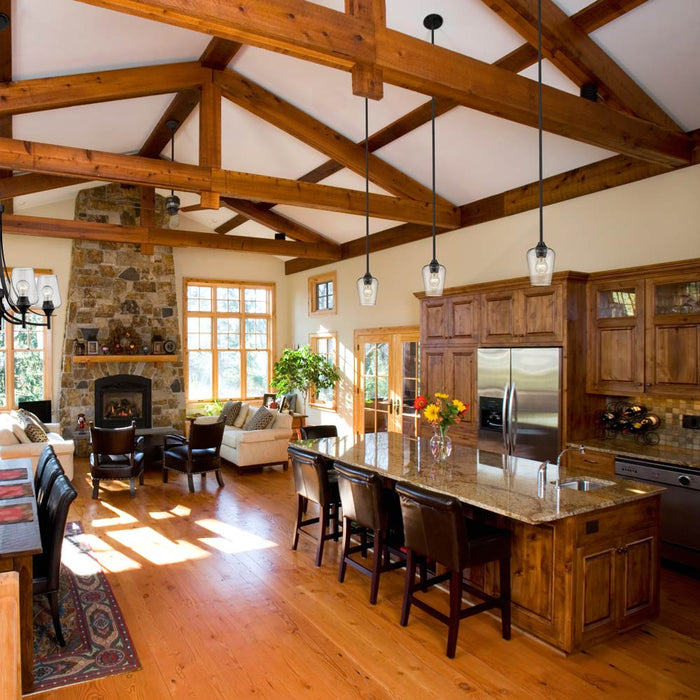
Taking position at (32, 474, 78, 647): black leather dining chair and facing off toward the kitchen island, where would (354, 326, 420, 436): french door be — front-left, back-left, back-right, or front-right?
front-left

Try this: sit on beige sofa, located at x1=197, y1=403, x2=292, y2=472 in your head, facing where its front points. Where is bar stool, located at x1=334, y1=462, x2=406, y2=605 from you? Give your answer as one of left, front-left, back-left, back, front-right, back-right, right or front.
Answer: left

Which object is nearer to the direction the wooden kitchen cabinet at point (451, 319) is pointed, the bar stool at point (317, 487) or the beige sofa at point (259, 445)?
the bar stool

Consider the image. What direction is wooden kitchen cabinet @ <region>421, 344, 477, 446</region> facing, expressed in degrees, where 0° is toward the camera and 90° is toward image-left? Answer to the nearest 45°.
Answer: approximately 0°

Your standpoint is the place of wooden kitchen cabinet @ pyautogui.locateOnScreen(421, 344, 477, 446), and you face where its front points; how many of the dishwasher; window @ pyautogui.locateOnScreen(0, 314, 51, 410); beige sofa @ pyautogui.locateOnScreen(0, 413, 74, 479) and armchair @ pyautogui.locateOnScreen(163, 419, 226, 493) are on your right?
3

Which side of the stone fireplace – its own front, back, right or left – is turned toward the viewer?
front

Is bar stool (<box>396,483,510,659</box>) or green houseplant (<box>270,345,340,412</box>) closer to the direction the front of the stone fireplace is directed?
the bar stool

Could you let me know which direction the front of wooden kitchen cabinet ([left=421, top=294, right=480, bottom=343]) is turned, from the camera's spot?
facing the viewer

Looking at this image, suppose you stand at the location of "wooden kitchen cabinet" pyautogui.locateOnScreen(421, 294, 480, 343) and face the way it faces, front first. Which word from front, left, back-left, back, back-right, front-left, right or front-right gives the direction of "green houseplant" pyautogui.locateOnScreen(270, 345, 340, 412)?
back-right

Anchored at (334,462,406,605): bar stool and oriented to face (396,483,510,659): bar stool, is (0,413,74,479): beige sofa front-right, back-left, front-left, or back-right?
back-right

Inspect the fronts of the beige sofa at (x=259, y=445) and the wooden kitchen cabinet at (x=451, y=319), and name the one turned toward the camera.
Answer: the wooden kitchen cabinet

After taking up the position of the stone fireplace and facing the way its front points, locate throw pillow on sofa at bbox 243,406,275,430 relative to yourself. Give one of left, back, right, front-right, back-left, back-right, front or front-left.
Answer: front-left

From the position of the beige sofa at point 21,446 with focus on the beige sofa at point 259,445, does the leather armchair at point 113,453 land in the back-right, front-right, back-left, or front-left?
front-right

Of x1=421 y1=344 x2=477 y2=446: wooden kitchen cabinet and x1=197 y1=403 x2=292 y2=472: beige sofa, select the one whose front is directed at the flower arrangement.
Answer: the wooden kitchen cabinet

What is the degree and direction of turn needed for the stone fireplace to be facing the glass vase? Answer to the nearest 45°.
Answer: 0° — it already faces it

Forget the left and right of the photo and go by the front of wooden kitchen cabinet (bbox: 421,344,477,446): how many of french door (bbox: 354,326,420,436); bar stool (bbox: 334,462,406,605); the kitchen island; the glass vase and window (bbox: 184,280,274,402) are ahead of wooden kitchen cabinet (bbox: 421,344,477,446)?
3

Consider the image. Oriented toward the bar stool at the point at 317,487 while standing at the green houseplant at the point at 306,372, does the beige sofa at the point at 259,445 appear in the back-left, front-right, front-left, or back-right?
front-right
